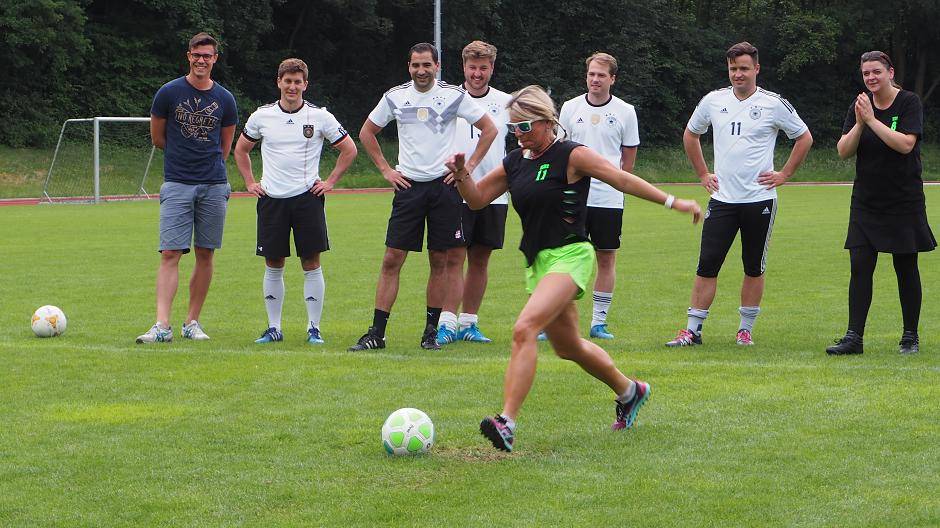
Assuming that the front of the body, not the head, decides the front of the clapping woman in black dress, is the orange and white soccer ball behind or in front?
in front

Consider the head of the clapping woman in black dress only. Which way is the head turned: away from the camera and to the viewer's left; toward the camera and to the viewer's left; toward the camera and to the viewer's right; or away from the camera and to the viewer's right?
toward the camera and to the viewer's left

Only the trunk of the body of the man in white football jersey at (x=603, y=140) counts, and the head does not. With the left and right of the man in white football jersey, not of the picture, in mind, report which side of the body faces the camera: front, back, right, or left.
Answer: front

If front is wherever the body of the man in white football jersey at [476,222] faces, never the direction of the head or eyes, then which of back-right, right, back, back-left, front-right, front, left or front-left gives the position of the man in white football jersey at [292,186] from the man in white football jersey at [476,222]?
right

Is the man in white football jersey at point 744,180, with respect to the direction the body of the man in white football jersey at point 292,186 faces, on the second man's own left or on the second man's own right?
on the second man's own left

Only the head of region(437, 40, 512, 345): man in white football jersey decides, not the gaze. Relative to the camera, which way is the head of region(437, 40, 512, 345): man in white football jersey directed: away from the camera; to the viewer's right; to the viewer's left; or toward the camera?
toward the camera

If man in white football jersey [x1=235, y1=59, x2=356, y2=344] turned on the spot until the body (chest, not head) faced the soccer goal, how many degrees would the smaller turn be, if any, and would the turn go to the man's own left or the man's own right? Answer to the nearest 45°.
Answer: approximately 180°

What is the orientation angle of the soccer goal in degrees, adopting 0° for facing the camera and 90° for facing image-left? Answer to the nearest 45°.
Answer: approximately 315°

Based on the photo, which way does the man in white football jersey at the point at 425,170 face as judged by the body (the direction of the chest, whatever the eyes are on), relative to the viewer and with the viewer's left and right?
facing the viewer

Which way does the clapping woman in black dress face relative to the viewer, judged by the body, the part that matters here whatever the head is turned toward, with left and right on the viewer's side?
facing the viewer and to the left of the viewer

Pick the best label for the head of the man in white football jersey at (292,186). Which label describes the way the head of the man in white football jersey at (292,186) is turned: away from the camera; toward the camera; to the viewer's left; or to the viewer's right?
toward the camera

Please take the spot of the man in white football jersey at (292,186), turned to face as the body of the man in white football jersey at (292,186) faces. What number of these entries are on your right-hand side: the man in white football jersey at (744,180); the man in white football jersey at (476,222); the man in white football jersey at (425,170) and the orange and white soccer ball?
1

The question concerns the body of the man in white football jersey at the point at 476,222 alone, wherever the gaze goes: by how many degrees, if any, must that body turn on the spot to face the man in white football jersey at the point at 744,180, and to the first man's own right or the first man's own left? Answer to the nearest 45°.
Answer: approximately 90° to the first man's own left

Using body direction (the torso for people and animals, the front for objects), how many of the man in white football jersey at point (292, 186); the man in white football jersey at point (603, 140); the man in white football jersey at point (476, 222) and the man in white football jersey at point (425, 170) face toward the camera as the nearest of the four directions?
4
